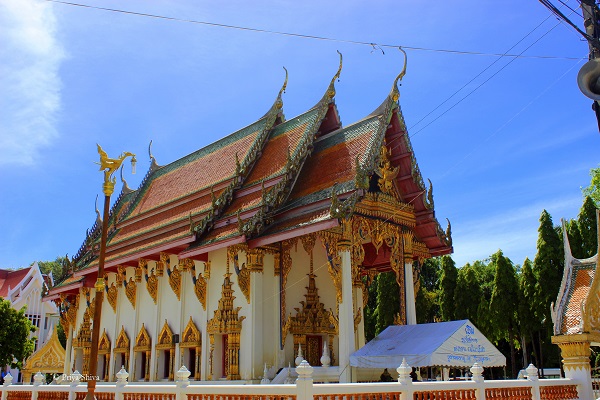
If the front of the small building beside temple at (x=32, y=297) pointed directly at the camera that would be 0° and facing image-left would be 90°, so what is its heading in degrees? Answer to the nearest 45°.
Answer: approximately 315°

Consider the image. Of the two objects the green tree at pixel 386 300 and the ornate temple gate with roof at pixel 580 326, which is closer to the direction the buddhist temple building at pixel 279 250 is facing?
the ornate temple gate with roof

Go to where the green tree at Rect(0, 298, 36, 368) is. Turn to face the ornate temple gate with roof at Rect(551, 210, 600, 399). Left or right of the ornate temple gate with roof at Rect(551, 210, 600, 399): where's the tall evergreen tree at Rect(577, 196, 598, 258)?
left

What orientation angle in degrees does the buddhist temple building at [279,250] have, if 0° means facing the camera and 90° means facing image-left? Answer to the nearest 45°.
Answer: approximately 315°

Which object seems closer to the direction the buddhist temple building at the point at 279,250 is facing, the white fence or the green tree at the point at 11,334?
the white fence
